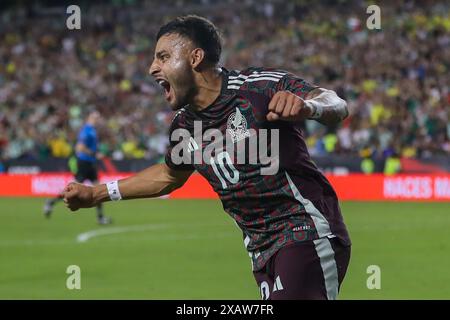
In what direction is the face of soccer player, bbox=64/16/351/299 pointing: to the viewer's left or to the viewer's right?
to the viewer's left

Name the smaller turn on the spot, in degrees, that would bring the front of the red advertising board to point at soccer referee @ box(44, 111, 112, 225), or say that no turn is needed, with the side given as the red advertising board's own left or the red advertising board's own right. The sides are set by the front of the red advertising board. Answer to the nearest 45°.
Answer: approximately 45° to the red advertising board's own right

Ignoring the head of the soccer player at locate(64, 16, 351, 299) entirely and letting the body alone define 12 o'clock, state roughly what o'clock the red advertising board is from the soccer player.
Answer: The red advertising board is roughly at 5 o'clock from the soccer player.

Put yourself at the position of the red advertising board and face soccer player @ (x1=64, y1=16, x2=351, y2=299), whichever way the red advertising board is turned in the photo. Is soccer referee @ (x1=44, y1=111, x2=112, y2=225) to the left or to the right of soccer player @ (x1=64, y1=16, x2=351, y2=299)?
right

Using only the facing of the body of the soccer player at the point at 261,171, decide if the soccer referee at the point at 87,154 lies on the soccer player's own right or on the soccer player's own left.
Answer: on the soccer player's own right
